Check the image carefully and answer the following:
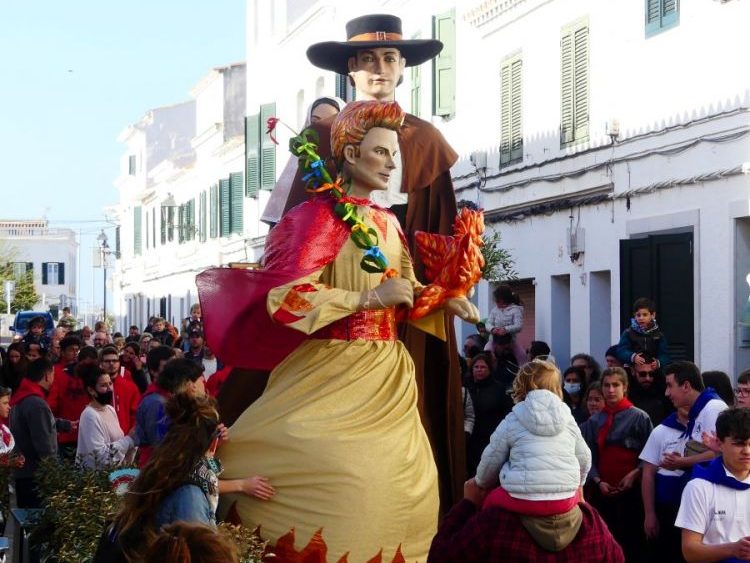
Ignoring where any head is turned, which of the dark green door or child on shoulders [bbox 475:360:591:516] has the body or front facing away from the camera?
the child on shoulders

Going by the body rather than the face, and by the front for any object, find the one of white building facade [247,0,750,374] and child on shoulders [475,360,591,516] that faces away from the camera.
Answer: the child on shoulders

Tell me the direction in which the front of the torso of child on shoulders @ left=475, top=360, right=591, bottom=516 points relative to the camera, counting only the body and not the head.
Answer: away from the camera

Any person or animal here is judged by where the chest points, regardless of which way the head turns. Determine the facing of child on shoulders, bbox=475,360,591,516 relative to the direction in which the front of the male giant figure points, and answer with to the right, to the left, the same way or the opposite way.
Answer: the opposite way

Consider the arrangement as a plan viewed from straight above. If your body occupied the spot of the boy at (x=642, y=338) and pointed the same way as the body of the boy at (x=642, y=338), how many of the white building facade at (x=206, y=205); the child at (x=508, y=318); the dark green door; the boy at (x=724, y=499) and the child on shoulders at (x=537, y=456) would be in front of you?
2

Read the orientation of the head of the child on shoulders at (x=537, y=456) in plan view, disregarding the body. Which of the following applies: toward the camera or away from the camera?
away from the camera

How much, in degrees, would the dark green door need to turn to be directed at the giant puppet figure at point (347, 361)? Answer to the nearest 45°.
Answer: approximately 45° to its left

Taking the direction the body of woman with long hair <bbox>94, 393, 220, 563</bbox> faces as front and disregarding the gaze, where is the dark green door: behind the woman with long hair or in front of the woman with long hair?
in front

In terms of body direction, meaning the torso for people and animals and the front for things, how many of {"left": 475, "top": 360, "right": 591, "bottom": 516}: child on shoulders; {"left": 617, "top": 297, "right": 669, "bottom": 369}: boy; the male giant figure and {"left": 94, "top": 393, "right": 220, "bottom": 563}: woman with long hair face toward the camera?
2

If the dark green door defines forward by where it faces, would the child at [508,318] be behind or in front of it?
in front

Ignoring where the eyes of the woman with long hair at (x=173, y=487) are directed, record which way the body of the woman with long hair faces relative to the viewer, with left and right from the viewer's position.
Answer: facing away from the viewer and to the right of the viewer
